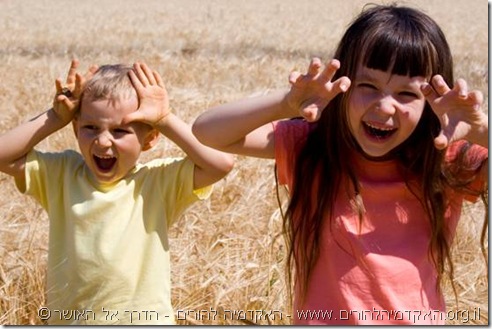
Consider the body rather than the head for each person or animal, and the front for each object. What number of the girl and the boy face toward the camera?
2

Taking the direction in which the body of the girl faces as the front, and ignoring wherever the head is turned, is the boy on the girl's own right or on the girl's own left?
on the girl's own right

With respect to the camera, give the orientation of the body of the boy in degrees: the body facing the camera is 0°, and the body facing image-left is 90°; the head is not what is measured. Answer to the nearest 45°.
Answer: approximately 0°

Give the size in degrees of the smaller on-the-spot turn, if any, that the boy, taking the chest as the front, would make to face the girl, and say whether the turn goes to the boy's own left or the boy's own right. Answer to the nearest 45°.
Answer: approximately 45° to the boy's own left
